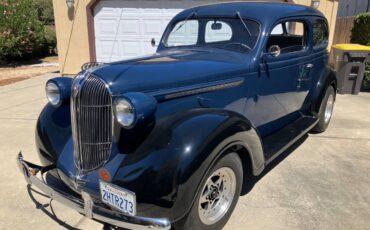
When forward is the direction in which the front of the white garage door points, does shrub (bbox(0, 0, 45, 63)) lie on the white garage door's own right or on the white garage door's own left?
on the white garage door's own right

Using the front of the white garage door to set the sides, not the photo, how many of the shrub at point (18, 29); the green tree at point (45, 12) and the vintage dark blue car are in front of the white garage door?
1

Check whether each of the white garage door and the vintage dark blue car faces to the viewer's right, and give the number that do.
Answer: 0

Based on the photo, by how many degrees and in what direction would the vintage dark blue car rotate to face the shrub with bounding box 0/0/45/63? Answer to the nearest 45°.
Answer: approximately 90° to its right

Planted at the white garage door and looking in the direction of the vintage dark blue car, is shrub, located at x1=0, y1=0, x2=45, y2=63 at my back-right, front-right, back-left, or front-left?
back-right

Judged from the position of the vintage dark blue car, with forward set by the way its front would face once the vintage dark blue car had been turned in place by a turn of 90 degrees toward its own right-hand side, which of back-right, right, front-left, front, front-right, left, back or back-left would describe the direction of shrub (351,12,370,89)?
right

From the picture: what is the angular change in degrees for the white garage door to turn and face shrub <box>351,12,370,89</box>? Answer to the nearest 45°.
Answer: approximately 90° to its left

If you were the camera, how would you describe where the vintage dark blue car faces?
facing the viewer and to the left of the viewer

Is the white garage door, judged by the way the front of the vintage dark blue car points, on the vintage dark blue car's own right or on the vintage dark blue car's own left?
on the vintage dark blue car's own right

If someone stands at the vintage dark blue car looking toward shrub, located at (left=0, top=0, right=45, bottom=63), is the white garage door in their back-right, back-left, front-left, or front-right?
front-right

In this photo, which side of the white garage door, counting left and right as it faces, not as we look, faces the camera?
front
